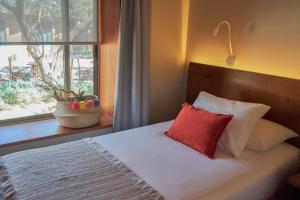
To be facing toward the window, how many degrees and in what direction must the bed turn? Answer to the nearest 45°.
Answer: approximately 90° to its right

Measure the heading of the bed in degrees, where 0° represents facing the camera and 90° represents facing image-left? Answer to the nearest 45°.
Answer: approximately 45°

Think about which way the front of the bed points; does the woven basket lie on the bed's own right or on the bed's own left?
on the bed's own right

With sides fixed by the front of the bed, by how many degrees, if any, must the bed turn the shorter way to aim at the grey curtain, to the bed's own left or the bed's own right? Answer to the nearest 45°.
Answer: approximately 90° to the bed's own right
